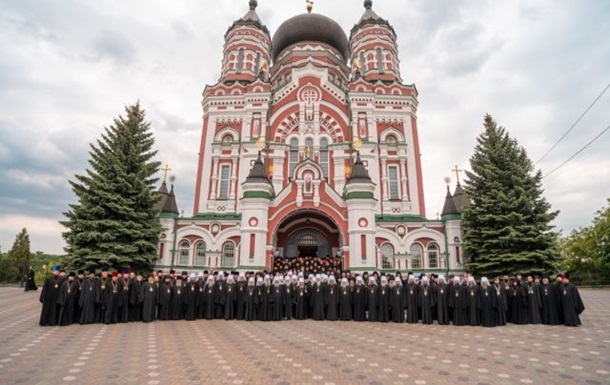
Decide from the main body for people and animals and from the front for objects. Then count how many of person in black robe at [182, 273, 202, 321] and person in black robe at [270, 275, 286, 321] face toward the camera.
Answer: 2

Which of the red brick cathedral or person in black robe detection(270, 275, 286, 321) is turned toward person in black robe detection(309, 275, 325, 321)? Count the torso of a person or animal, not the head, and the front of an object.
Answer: the red brick cathedral

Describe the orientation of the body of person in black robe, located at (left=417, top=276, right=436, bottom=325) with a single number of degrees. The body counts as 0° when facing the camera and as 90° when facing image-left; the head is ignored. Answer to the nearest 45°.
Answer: approximately 0°

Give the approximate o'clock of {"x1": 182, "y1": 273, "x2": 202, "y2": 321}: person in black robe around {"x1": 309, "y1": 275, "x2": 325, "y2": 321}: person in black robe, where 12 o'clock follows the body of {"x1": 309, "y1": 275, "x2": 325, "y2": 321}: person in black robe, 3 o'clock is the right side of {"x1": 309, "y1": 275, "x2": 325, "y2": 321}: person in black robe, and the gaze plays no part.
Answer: {"x1": 182, "y1": 273, "x2": 202, "y2": 321}: person in black robe is roughly at 3 o'clock from {"x1": 309, "y1": 275, "x2": 325, "y2": 321}: person in black robe.

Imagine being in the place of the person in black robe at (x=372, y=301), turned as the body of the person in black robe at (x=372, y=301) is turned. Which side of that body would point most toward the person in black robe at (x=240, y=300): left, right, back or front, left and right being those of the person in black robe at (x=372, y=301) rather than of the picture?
right

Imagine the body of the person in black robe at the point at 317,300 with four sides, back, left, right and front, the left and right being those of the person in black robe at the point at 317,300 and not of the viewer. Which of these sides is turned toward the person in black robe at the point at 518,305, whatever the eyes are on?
left

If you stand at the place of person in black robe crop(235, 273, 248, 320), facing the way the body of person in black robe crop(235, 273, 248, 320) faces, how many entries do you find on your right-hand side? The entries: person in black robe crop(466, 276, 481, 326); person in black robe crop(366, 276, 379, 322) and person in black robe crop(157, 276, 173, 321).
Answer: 1
